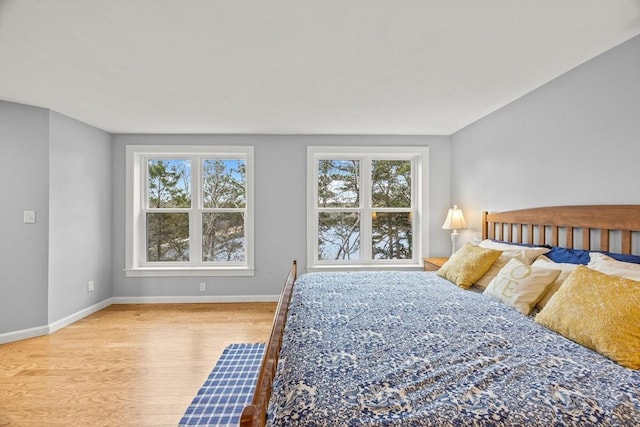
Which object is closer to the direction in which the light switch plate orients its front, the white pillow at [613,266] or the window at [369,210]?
the white pillow

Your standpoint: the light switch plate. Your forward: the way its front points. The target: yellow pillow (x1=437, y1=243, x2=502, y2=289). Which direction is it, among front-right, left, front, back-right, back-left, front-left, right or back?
front-left

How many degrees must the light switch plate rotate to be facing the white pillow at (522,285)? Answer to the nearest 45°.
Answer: approximately 45° to its left

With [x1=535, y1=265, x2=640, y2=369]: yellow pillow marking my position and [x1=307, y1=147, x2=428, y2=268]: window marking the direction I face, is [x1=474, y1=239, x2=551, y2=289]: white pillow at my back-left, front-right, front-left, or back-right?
front-right

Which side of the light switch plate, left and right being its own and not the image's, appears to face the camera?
front

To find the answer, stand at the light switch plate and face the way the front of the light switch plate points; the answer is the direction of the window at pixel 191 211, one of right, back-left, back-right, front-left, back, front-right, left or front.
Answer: left

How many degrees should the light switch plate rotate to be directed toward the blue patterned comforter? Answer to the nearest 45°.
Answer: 0° — it already faces it

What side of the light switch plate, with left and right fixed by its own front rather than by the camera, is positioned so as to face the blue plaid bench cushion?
front

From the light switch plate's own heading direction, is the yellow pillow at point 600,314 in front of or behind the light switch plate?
in front
